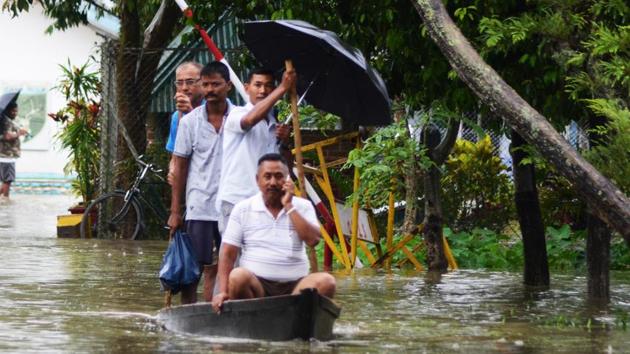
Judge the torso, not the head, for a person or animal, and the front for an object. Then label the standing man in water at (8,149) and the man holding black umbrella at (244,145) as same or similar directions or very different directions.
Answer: same or similar directions

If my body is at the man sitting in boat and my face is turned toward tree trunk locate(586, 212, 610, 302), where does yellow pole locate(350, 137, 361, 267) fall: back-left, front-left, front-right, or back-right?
front-left

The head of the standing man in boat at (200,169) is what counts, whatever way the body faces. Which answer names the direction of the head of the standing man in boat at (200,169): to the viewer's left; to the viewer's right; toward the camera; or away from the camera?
toward the camera

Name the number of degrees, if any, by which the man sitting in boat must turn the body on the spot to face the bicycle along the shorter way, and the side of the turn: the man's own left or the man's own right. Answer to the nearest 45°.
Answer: approximately 180°

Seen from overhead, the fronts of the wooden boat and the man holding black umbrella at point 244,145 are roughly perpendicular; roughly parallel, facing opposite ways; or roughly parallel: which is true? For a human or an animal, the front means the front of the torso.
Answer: roughly parallel

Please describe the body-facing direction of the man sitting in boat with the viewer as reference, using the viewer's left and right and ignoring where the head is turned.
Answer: facing the viewer

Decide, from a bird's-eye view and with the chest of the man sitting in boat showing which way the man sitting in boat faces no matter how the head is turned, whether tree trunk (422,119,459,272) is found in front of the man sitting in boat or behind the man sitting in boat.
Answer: behind

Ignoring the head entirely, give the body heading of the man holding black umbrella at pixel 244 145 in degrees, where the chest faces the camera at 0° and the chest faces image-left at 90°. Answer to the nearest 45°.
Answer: approximately 315°

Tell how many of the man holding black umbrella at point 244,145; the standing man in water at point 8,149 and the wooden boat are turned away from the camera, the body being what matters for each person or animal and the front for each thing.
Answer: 0

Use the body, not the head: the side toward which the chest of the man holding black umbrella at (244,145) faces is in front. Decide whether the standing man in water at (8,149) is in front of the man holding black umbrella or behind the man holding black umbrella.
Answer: behind

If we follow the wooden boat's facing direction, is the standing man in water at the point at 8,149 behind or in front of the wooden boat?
behind

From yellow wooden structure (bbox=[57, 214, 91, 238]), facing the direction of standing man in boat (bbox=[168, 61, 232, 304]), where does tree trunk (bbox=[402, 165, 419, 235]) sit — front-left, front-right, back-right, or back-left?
front-left

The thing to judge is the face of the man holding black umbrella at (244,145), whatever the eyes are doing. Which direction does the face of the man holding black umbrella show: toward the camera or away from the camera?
toward the camera

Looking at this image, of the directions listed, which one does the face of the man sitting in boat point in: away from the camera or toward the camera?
toward the camera
